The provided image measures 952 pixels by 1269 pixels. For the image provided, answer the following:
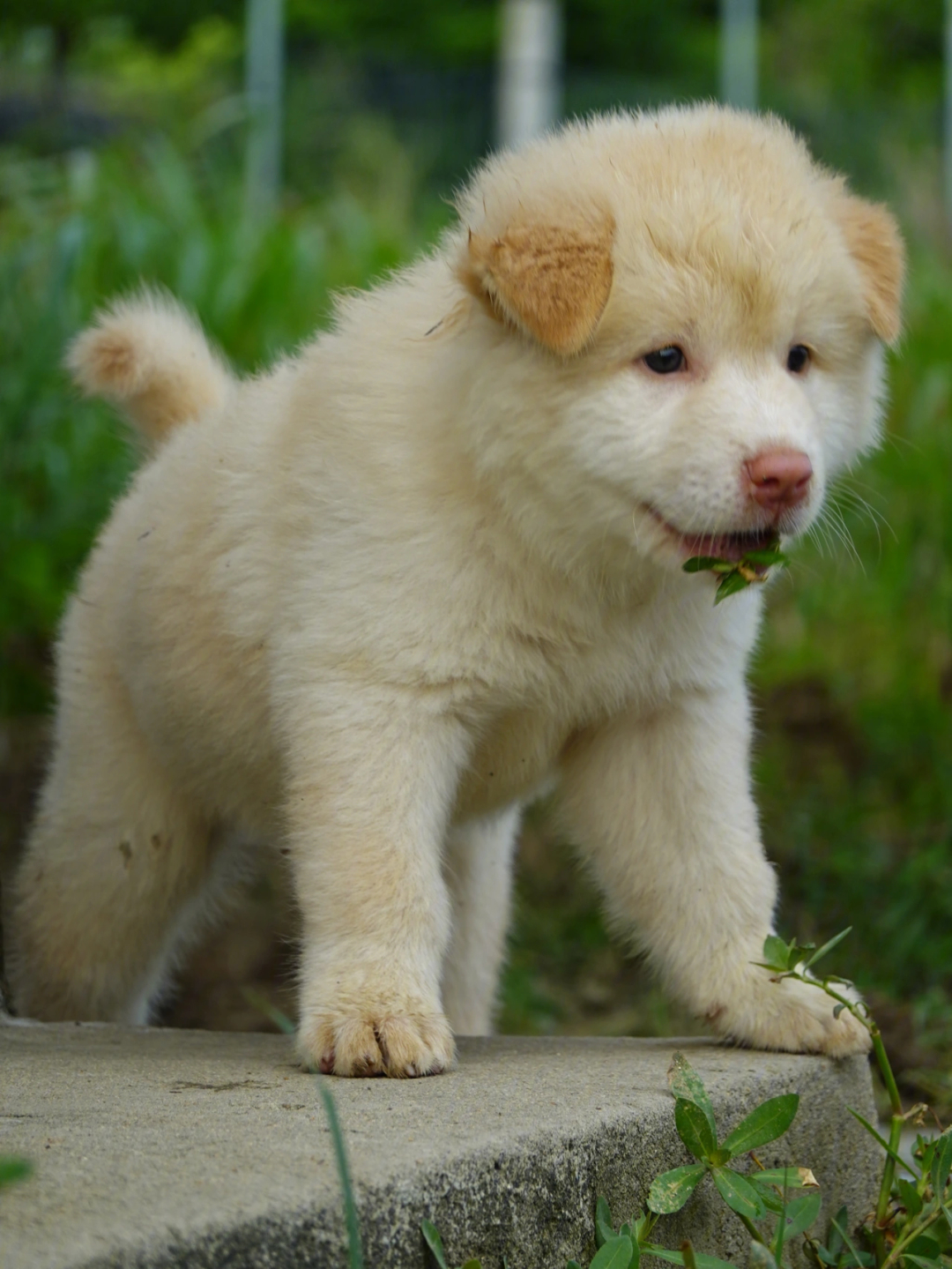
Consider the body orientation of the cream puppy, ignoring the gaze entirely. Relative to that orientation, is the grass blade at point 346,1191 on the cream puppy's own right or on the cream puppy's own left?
on the cream puppy's own right

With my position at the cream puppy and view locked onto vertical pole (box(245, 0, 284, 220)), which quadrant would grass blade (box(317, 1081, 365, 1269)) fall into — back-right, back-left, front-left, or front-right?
back-left

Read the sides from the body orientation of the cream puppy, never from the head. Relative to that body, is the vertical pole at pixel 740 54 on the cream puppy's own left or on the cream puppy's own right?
on the cream puppy's own left

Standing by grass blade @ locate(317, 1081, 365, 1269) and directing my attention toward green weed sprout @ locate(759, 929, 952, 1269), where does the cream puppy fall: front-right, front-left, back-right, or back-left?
front-left

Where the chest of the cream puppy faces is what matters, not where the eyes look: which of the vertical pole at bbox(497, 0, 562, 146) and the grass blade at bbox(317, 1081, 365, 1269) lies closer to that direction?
the grass blade

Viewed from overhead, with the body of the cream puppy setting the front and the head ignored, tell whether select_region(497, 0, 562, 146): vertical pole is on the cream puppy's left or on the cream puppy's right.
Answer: on the cream puppy's left

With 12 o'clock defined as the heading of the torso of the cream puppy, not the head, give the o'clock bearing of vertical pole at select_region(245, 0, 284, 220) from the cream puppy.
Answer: The vertical pole is roughly at 7 o'clock from the cream puppy.

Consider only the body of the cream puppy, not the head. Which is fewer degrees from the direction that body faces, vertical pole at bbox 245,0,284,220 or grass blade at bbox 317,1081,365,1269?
the grass blade

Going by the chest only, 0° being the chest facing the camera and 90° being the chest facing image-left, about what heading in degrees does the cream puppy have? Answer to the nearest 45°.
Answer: approximately 315°
